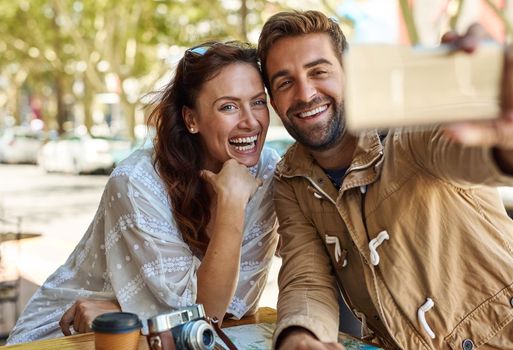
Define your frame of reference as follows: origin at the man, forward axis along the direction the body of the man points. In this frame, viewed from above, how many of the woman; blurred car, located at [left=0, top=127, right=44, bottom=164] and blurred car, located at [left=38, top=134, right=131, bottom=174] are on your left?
0

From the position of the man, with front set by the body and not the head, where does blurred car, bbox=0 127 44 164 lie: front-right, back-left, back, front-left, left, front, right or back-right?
right

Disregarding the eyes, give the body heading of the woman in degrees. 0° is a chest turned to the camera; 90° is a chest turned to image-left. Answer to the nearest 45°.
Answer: approximately 315°

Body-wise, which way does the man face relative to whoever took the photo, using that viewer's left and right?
facing the viewer and to the left of the viewer

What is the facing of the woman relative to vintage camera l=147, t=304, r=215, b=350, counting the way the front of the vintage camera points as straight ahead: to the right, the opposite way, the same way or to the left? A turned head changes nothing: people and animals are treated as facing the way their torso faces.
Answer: the same way

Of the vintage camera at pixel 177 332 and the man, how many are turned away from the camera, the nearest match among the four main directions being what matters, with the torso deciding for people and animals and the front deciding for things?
0

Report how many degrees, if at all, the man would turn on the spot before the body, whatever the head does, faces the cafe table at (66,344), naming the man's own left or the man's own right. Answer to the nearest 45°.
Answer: approximately 45° to the man's own right

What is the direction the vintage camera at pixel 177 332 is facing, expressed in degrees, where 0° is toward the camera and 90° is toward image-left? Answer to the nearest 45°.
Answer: approximately 315°

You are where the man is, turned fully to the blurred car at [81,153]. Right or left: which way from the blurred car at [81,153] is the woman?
left

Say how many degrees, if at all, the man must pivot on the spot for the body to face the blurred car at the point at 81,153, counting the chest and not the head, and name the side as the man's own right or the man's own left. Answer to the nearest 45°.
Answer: approximately 90° to the man's own right

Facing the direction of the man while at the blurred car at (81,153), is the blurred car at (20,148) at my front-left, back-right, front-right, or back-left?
back-right

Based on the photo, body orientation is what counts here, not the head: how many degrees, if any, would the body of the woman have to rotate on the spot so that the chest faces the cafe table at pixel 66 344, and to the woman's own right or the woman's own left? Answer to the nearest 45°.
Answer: approximately 90° to the woman's own right

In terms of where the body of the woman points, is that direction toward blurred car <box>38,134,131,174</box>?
no

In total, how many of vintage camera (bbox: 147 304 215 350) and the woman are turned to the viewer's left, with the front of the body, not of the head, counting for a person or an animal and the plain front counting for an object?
0
